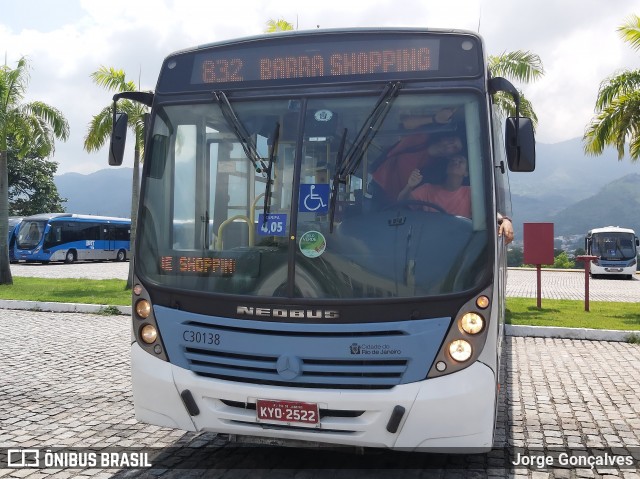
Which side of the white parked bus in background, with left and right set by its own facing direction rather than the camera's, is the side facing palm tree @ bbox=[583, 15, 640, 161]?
front

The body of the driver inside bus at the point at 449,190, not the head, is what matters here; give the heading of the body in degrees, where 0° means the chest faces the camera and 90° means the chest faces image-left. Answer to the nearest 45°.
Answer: approximately 0°

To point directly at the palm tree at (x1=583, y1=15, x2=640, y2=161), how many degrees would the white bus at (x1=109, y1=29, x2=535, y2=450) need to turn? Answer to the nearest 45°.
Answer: approximately 135° to its left

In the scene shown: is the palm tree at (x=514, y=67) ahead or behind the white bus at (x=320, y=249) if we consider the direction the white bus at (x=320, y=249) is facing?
behind

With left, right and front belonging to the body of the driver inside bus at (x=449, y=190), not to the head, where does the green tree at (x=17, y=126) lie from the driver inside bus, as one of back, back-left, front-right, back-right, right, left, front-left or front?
back-right

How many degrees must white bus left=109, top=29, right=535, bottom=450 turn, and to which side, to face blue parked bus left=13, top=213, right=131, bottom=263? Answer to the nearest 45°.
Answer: approximately 135° to its right
